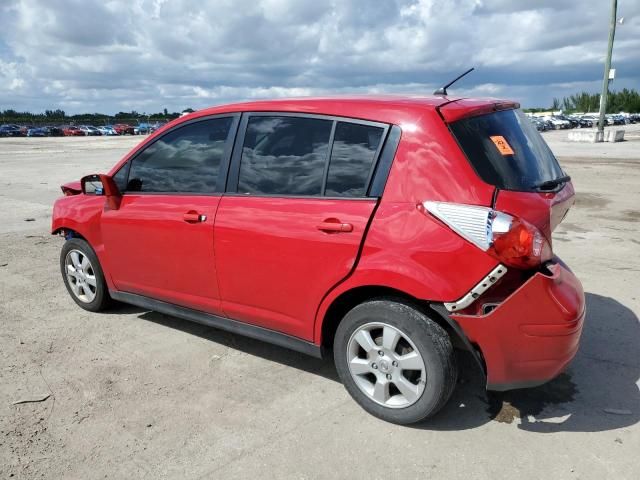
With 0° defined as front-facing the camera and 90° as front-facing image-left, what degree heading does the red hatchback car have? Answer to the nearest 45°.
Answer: approximately 135°
